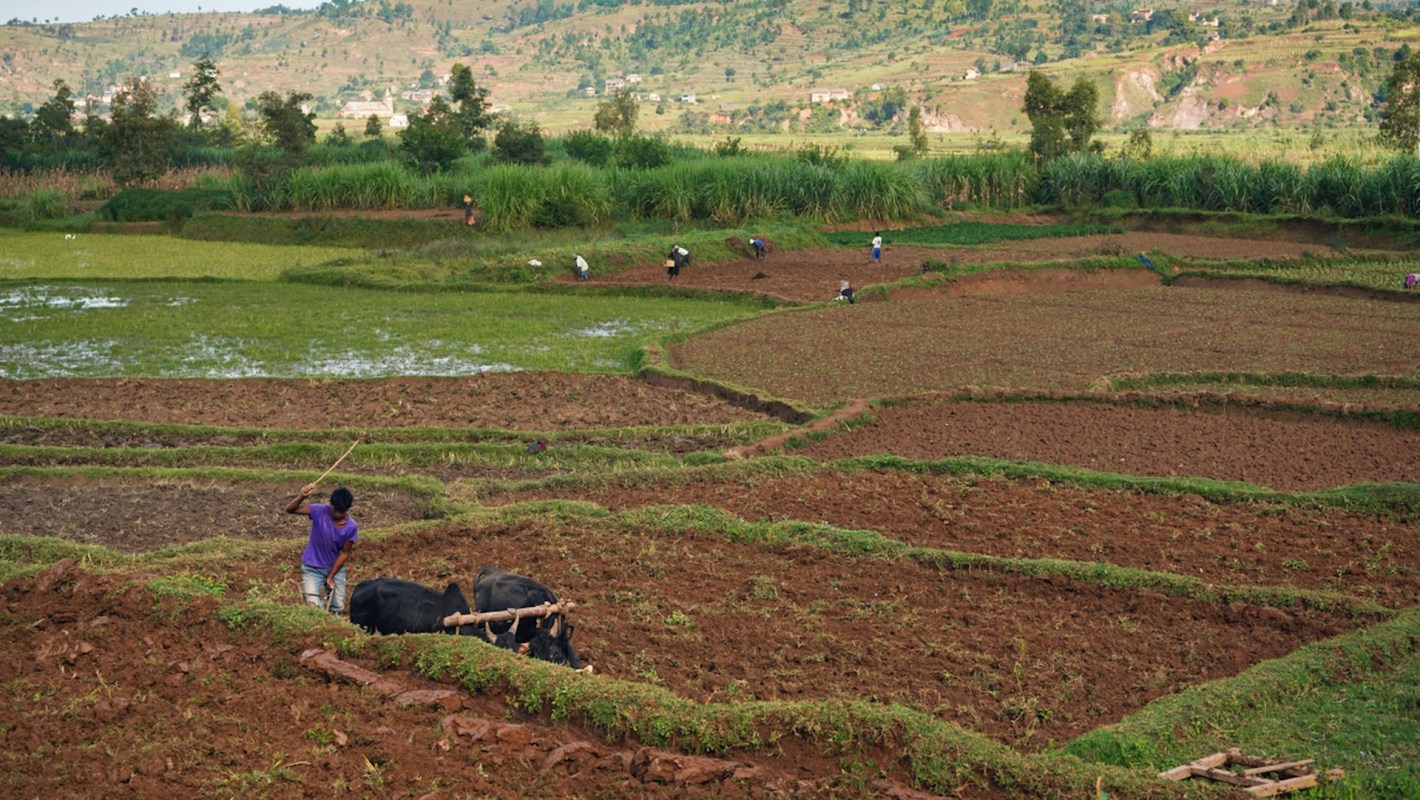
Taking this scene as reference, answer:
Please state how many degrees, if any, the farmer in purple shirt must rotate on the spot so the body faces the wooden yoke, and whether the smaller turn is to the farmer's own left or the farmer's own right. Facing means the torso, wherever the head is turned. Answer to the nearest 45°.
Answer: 0° — they already face it

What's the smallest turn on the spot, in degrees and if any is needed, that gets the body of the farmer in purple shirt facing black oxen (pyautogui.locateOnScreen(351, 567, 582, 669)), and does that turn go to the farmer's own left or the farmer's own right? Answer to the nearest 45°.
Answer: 0° — they already face it

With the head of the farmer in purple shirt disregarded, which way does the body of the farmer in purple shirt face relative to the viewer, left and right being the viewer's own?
facing the viewer and to the right of the viewer

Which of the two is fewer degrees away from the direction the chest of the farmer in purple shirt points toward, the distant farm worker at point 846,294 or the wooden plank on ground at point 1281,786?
the wooden plank on ground

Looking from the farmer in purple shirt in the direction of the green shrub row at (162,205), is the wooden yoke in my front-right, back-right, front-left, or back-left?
back-right

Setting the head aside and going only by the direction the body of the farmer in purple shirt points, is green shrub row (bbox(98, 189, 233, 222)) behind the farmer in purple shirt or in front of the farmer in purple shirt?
behind

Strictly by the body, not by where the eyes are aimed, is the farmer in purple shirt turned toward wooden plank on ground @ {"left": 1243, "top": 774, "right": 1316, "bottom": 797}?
yes

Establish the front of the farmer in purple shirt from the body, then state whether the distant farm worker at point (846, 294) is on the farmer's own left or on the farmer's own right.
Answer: on the farmer's own left

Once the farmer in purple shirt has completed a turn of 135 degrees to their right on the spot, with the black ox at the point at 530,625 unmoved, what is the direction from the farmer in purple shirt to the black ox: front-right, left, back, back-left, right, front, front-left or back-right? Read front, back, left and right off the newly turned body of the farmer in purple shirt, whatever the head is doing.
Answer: back-left

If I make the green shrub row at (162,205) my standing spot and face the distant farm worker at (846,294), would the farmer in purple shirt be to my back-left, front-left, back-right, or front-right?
front-right
